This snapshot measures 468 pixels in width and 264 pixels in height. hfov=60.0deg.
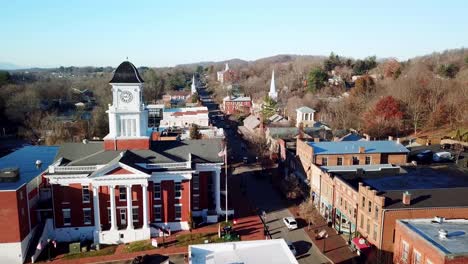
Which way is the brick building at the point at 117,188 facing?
toward the camera

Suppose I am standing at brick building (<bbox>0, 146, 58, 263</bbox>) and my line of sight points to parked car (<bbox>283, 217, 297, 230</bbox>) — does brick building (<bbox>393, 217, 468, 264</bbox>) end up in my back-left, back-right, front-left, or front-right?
front-right

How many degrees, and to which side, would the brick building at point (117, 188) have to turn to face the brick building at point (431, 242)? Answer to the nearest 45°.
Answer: approximately 45° to its left

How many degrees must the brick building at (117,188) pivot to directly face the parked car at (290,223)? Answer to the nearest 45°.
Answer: approximately 90° to its left

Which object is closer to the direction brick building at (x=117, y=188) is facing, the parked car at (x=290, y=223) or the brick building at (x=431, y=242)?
the brick building
